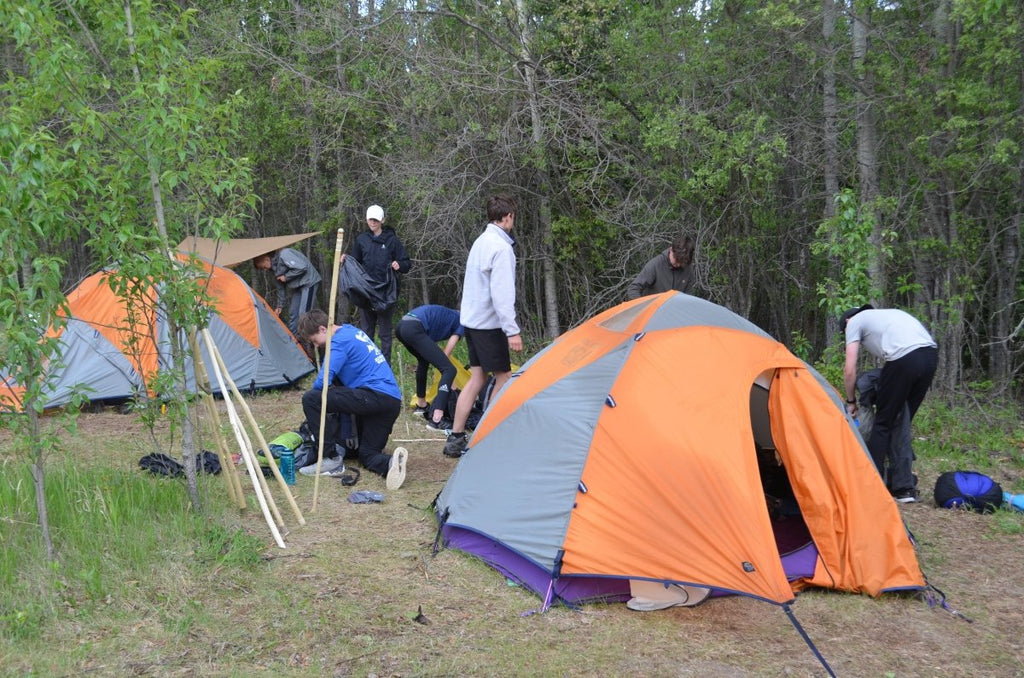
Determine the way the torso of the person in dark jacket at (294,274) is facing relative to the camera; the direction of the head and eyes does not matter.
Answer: to the viewer's left

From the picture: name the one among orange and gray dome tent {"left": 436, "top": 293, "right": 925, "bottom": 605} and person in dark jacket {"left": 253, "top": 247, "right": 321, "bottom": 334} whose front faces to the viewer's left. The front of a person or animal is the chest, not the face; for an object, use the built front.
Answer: the person in dark jacket

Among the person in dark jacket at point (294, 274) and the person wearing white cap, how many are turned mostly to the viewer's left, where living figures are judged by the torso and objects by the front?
1

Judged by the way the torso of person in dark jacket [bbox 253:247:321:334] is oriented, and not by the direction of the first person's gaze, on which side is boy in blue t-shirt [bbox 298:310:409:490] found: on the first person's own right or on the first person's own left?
on the first person's own left

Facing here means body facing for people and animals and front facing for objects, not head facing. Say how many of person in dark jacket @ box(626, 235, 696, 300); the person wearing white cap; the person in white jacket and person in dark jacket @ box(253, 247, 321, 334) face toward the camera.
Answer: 2

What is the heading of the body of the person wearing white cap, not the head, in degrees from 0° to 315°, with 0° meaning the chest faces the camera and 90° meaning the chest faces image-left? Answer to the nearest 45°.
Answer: approximately 0°

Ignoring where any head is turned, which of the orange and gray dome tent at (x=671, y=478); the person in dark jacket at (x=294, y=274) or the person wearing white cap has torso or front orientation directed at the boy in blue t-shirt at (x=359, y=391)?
the person wearing white cap

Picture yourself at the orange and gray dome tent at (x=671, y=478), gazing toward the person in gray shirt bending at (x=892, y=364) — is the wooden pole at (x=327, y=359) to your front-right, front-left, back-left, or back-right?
back-left

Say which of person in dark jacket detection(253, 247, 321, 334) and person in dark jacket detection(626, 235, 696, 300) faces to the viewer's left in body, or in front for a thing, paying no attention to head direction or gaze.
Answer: person in dark jacket detection(253, 247, 321, 334)

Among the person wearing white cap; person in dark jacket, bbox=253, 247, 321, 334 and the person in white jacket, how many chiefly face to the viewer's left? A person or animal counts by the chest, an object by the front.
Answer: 1

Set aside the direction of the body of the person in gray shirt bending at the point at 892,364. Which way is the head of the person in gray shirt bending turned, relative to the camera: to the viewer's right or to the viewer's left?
to the viewer's left

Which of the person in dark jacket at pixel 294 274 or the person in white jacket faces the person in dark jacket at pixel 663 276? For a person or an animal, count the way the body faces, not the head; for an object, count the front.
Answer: the person in white jacket

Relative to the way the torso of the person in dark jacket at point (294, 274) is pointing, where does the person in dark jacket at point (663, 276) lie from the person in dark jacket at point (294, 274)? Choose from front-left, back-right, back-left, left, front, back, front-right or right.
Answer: back-left
